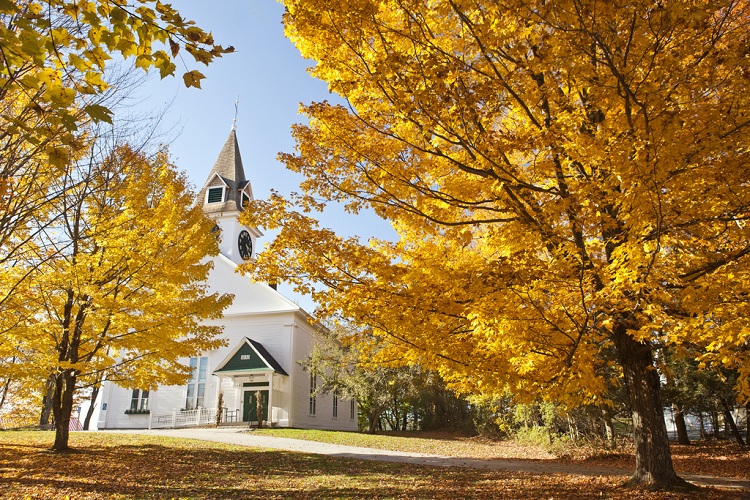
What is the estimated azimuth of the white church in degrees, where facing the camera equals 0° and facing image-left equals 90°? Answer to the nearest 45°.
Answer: approximately 45°
